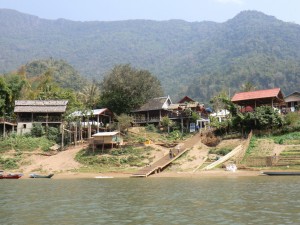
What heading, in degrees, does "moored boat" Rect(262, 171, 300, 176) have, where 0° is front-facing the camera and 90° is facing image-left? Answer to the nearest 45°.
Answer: approximately 90°
